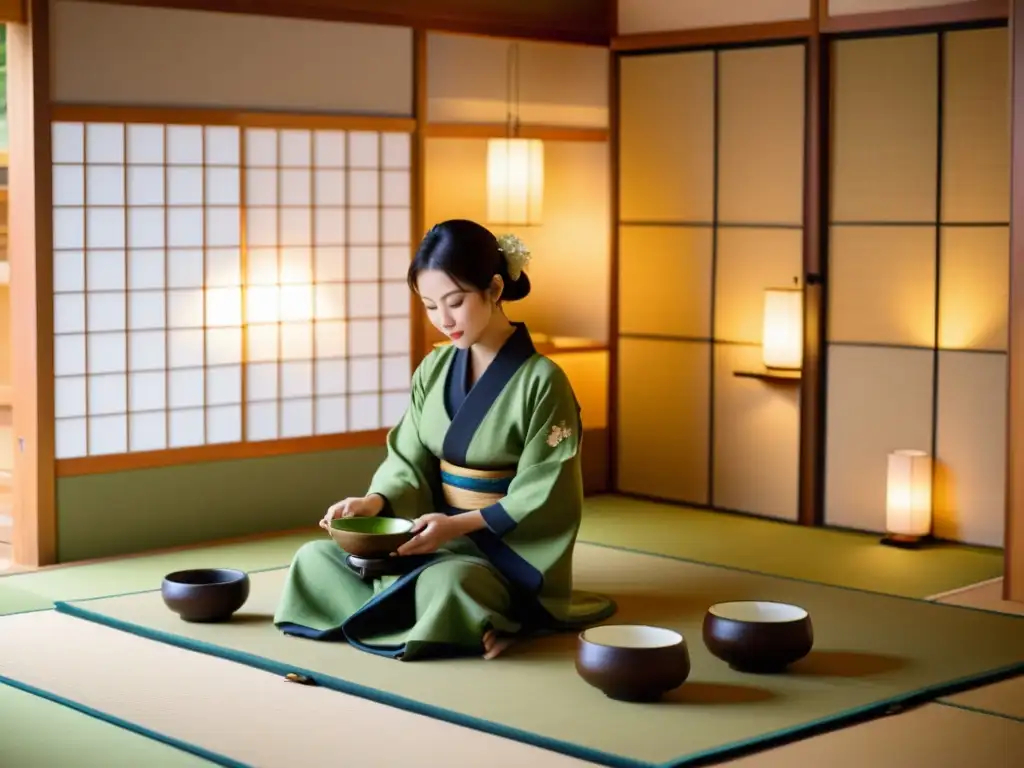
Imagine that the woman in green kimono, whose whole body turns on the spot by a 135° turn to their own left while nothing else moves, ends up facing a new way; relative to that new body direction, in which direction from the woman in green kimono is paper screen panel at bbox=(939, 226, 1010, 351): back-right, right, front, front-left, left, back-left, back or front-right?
front-left

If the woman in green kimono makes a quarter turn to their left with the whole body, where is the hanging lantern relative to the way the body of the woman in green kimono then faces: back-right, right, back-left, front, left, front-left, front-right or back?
back-left

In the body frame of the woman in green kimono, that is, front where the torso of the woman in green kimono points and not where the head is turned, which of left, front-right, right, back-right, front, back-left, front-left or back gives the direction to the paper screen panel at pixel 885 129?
back

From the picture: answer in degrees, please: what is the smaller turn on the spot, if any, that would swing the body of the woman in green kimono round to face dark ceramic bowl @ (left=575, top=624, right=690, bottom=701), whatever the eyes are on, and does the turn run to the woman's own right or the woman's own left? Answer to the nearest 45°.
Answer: approximately 90° to the woman's own left

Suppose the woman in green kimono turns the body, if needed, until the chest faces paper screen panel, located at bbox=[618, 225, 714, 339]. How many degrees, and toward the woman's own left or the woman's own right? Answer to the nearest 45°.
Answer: approximately 135° to the woman's own right

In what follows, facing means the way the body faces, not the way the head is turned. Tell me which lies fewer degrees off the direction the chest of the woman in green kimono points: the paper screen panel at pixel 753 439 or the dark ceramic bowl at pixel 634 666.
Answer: the dark ceramic bowl

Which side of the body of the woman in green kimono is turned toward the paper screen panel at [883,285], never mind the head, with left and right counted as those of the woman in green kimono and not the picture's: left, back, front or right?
back

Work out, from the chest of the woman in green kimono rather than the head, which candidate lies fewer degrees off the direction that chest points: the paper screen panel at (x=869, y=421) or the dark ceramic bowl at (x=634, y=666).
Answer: the dark ceramic bowl

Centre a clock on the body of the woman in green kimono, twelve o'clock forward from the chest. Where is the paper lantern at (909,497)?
The paper lantern is roughly at 6 o'clock from the woman in green kimono.

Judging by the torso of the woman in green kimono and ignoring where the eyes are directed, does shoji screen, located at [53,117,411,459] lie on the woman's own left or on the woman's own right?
on the woman's own right

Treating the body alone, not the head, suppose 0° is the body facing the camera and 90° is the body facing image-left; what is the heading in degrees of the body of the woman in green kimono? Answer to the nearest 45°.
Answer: approximately 45°

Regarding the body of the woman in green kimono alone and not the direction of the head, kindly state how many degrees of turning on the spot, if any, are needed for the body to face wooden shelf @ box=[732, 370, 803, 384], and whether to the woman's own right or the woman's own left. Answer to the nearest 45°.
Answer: approximately 180°

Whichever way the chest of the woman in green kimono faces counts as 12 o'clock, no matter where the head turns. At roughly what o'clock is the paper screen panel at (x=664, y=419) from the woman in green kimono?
The paper screen panel is roughly at 5 o'clock from the woman in green kimono.

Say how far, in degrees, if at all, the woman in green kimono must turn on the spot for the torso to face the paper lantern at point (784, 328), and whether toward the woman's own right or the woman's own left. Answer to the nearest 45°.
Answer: approximately 180°
